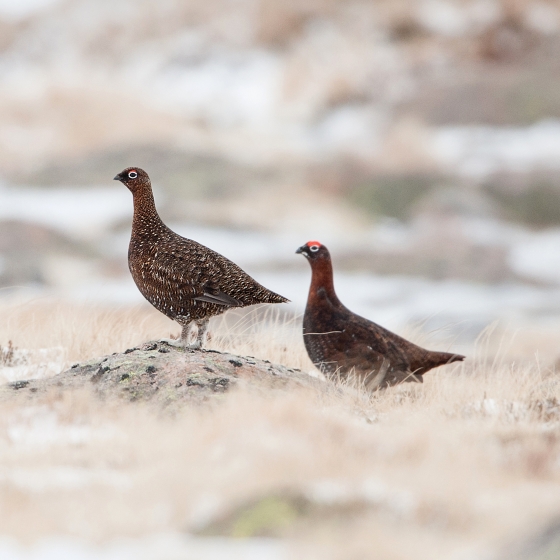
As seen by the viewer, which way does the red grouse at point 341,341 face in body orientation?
to the viewer's left

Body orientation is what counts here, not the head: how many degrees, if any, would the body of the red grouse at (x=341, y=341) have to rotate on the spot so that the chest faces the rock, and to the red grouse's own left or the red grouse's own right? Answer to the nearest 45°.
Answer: approximately 45° to the red grouse's own left

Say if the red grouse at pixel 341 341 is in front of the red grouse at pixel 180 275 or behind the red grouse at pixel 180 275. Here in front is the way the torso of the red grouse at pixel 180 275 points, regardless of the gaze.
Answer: behind

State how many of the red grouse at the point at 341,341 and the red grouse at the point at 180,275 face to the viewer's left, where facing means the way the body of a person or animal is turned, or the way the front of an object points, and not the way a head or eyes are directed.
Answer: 2

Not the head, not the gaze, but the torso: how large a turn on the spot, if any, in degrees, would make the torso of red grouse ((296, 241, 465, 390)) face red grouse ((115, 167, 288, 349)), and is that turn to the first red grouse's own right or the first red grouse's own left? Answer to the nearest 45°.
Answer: approximately 45° to the first red grouse's own left

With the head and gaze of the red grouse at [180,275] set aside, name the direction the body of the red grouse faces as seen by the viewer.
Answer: to the viewer's left
